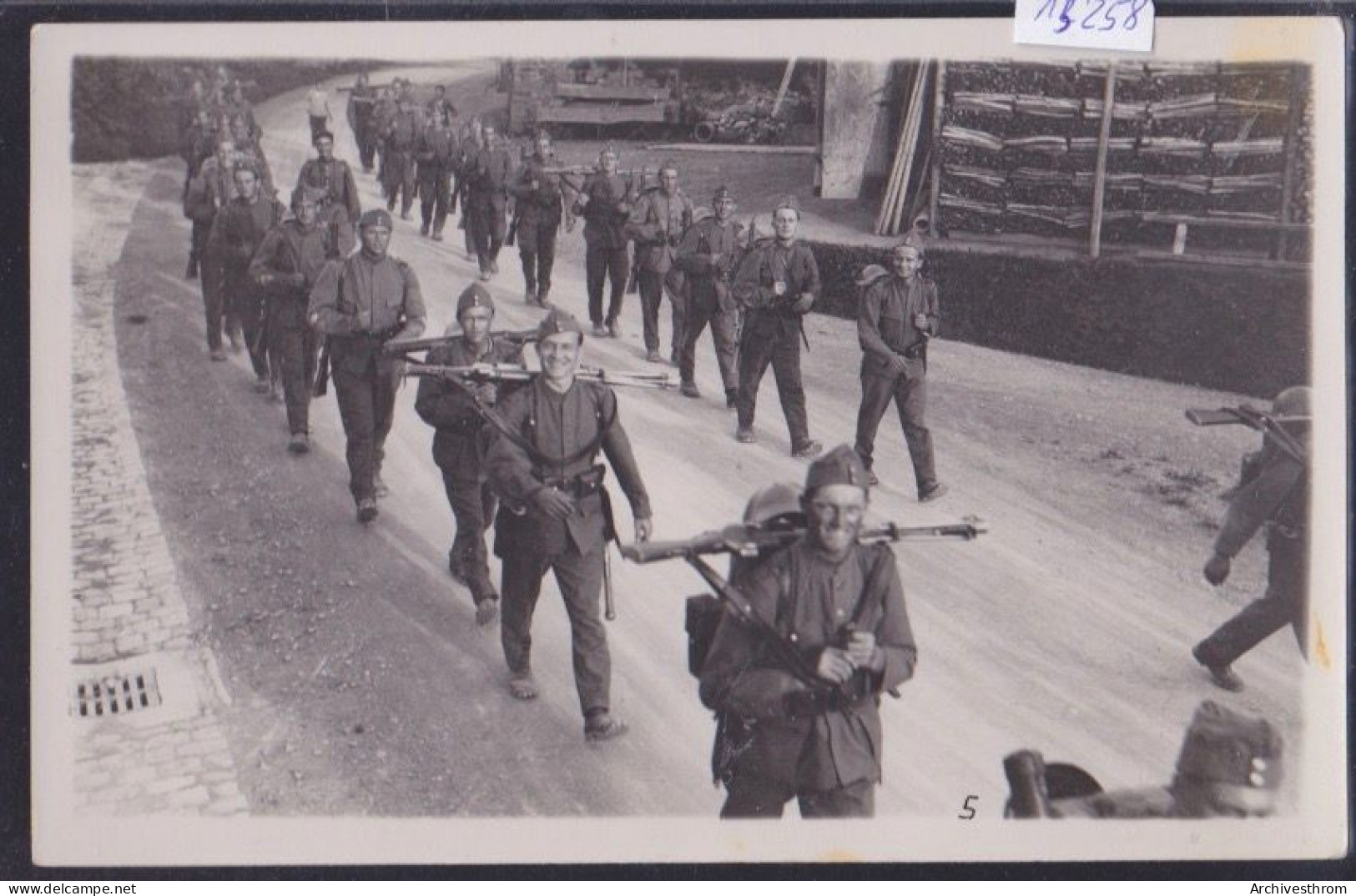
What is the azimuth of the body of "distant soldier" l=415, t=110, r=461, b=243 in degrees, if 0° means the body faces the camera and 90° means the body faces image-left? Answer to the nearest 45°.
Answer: approximately 0°

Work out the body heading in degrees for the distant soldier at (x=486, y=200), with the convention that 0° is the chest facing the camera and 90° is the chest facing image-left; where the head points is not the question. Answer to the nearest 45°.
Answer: approximately 0°
